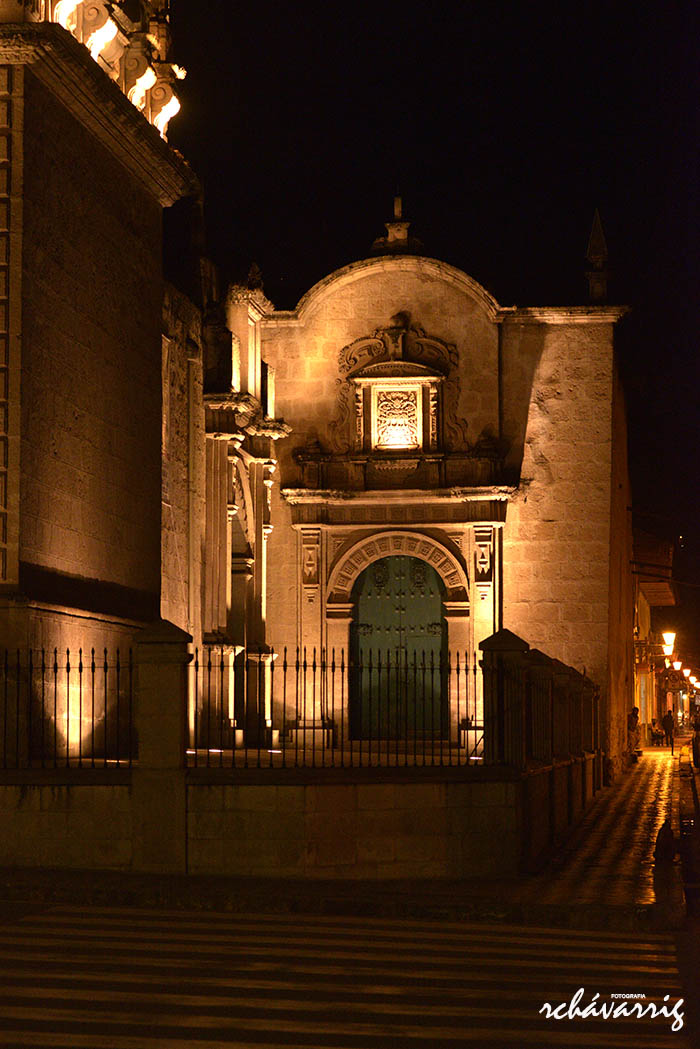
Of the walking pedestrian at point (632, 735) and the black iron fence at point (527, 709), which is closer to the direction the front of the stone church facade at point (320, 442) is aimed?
the black iron fence

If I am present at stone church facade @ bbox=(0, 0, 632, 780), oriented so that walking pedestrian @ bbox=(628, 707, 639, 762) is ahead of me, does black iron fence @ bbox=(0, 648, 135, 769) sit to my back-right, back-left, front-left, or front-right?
back-right

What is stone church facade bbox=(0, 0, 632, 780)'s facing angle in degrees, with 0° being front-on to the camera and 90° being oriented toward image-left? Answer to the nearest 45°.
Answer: approximately 0°

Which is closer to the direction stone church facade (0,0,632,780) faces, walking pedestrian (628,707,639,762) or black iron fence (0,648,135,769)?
the black iron fence
